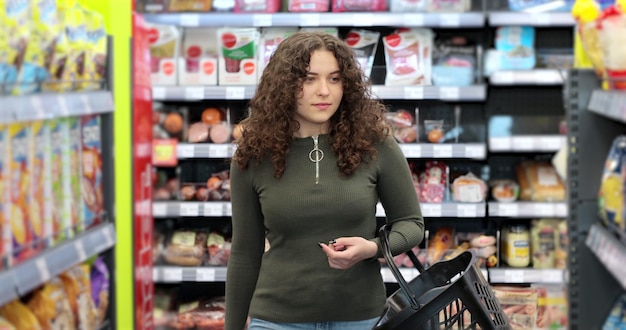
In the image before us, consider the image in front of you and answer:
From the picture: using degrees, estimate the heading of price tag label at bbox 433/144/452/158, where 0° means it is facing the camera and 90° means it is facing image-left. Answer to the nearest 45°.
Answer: approximately 0°

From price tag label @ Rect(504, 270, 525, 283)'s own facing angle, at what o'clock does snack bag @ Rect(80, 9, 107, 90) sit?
The snack bag is roughly at 1 o'clock from the price tag label.

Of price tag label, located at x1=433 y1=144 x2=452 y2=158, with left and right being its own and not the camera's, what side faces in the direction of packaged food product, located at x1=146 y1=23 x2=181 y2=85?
right
